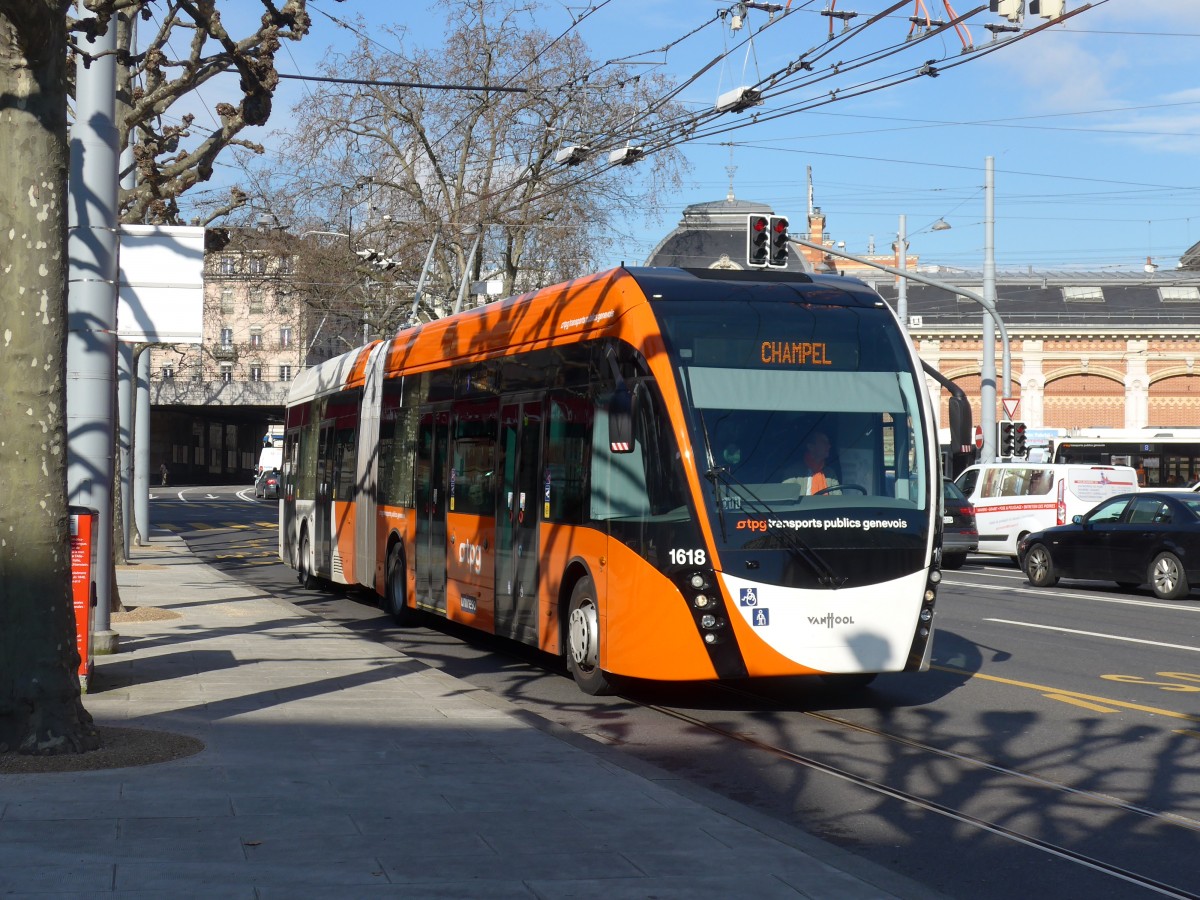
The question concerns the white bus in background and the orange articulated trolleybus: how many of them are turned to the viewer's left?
1

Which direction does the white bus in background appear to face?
to the viewer's left

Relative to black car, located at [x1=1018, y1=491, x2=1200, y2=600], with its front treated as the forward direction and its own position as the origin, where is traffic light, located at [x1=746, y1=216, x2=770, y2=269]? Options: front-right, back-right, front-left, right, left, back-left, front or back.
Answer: front-left

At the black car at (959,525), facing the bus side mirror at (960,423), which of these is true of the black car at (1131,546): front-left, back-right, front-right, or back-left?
front-left

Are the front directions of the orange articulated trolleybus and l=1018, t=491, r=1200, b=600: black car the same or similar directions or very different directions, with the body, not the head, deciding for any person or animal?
very different directions

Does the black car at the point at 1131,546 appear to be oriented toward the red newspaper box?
no

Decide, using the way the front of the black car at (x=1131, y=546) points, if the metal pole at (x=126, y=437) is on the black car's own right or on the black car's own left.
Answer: on the black car's own left

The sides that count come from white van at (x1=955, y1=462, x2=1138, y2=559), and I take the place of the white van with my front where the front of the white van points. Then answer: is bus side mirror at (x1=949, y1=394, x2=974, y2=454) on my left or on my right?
on my left

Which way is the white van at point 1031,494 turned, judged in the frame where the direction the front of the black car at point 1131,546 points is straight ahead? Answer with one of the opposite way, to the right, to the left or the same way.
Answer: the same way
